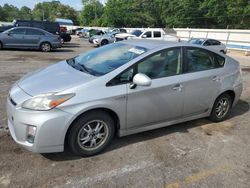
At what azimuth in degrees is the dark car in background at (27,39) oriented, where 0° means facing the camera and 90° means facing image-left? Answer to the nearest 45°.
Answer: approximately 90°

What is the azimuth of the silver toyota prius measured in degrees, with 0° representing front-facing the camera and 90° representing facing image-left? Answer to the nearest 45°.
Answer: approximately 45°

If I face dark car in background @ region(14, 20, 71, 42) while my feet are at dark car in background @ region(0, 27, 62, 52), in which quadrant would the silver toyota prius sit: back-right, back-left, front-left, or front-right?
back-right

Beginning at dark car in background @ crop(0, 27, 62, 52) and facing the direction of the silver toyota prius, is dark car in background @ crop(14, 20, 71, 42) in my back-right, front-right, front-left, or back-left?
back-left

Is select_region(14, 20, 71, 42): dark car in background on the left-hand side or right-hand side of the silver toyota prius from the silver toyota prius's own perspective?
on its right

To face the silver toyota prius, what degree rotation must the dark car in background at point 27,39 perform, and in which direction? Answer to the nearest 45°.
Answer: approximately 90° to its left

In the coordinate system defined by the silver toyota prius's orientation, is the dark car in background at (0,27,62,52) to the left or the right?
on its right

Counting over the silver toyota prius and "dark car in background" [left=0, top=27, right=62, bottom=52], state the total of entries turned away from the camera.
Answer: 0
